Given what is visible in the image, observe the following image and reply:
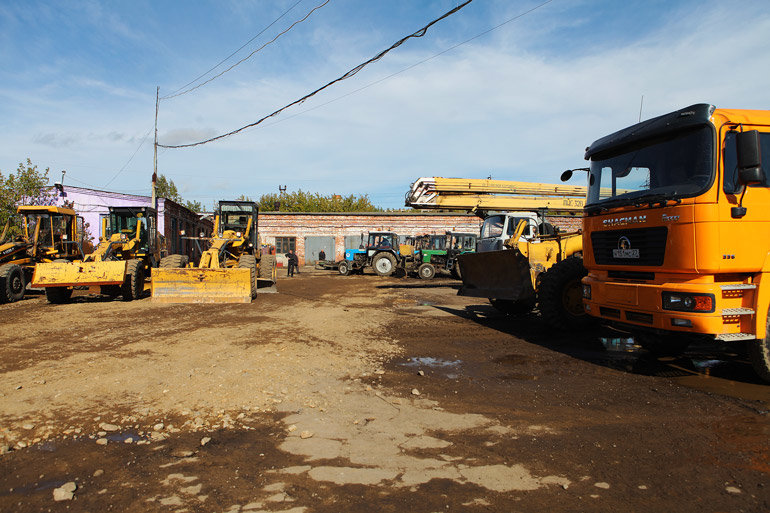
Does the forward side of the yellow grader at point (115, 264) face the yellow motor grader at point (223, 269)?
no

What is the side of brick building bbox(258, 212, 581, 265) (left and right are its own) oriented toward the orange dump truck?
front

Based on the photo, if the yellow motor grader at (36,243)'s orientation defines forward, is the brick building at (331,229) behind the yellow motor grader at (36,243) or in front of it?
behind

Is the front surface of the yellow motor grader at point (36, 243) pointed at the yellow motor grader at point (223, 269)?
no

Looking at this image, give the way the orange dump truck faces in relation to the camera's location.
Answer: facing the viewer and to the left of the viewer

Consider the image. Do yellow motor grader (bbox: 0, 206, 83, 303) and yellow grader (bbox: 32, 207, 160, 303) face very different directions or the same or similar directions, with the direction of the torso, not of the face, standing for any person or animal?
same or similar directions

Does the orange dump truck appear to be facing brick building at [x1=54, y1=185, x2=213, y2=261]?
no

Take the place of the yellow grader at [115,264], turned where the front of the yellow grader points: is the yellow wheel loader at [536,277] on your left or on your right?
on your left

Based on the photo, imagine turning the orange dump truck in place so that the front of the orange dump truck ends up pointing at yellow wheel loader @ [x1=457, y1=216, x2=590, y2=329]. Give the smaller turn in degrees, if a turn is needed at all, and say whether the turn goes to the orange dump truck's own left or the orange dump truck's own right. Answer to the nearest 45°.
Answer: approximately 90° to the orange dump truck's own right

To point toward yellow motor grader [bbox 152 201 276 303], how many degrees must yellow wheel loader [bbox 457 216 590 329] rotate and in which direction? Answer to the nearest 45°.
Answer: approximately 45° to its right

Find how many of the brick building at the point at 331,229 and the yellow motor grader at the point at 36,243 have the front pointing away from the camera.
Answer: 0

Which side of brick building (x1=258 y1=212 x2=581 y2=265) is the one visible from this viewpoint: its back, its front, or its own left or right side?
front

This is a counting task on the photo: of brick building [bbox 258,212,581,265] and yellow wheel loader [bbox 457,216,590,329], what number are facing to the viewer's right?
0

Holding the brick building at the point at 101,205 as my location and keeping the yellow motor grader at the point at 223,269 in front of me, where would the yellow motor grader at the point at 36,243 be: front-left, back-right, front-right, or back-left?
front-right

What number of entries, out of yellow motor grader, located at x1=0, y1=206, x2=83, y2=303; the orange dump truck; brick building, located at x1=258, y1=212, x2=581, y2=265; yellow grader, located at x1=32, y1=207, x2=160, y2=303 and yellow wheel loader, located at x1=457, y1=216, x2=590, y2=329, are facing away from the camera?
0

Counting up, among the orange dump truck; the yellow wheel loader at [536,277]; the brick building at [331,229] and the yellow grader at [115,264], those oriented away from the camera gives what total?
0

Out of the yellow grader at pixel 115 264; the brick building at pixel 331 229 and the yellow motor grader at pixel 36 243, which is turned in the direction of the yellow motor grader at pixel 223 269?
the brick building

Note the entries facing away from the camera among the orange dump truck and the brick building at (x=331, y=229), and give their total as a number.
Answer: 0

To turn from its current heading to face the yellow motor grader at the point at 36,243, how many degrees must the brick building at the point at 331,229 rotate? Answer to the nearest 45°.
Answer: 0° — it already faces it
